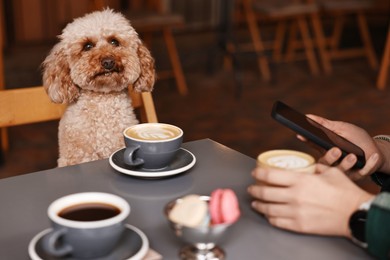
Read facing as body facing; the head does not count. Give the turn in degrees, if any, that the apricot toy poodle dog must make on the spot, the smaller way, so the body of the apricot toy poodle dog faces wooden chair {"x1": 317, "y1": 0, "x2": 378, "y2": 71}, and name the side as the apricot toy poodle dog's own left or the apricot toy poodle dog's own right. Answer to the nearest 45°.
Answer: approximately 135° to the apricot toy poodle dog's own left

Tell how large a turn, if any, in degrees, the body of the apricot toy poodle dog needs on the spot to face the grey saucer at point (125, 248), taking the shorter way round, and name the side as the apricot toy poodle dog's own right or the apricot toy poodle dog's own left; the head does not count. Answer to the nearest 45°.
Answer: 0° — it already faces it

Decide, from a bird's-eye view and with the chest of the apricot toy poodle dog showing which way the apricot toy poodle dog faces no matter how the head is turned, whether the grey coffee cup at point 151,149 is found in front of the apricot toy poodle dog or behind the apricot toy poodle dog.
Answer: in front

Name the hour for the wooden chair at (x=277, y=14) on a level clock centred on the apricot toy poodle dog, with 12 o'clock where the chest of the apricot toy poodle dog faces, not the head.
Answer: The wooden chair is roughly at 7 o'clock from the apricot toy poodle dog.

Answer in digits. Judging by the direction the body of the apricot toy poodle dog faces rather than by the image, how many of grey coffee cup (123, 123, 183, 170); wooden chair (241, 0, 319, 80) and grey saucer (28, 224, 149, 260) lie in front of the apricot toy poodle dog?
2

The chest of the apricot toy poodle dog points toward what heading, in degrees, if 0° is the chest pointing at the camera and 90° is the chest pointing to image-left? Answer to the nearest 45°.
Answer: approximately 0°

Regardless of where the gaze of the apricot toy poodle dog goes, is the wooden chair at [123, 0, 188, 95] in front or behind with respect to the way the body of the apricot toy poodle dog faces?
behind

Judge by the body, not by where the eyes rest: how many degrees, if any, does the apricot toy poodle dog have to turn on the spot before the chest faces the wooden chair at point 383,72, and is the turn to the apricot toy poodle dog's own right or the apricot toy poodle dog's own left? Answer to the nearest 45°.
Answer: approximately 135° to the apricot toy poodle dog's own left

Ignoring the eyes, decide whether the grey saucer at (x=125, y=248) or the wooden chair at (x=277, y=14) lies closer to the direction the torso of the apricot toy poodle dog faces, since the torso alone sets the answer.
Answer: the grey saucer

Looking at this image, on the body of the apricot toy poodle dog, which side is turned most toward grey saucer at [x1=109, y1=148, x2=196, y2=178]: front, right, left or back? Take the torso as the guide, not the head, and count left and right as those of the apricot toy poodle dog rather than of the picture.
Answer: front

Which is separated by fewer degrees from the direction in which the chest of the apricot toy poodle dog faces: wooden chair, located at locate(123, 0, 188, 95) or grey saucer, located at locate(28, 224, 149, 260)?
the grey saucer
